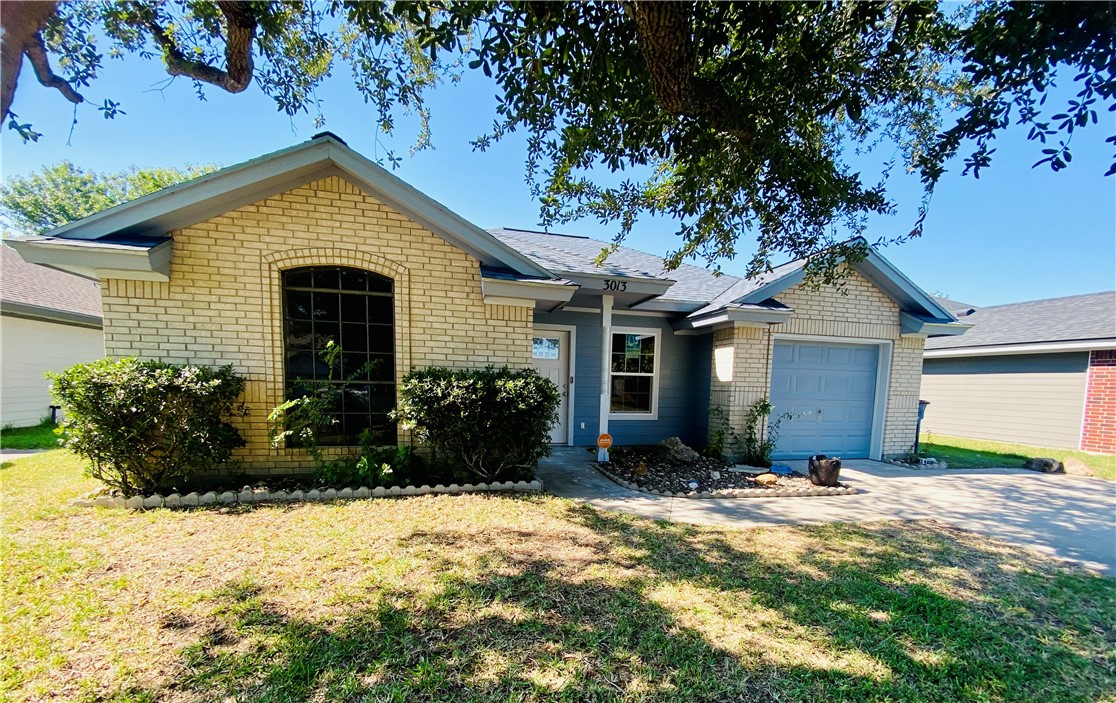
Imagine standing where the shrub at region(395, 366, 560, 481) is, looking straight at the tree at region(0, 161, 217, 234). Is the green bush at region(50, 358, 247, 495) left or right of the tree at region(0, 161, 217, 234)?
left

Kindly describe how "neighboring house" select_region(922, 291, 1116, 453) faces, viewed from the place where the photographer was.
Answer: facing the viewer and to the right of the viewer

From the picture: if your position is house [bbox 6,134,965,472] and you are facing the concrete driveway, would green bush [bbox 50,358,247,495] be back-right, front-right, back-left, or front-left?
back-right

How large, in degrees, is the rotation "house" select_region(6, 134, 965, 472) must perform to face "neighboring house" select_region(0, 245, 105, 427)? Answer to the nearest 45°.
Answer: approximately 135° to its right

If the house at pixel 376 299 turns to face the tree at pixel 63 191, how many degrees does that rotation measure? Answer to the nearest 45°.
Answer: approximately 135° to its right

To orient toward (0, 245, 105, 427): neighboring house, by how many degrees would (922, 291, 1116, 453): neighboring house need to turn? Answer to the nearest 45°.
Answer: approximately 90° to its right

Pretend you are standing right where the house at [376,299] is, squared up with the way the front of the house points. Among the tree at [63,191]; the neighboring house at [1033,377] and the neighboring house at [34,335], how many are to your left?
1

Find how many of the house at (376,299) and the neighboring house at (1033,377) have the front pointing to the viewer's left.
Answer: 0

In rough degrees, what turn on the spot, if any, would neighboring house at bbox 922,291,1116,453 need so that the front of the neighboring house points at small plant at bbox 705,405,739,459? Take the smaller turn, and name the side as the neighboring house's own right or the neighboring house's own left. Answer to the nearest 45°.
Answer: approximately 45° to the neighboring house's own right

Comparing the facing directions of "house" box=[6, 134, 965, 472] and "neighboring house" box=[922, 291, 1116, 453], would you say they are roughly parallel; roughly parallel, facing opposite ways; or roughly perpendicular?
roughly parallel

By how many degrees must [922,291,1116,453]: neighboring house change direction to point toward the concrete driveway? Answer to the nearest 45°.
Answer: approximately 45° to its right

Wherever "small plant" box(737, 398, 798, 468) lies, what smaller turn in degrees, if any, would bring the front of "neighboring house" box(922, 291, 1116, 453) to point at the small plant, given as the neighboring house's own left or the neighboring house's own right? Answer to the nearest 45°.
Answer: approximately 45° to the neighboring house's own right

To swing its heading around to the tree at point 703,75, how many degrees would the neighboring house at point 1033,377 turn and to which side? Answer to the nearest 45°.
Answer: approximately 45° to its right

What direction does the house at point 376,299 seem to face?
toward the camera

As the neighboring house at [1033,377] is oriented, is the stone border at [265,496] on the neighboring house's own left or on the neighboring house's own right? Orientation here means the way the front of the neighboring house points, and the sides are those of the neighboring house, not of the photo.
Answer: on the neighboring house's own right
